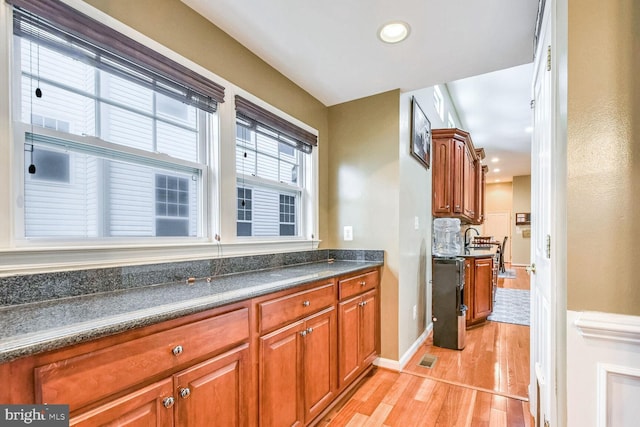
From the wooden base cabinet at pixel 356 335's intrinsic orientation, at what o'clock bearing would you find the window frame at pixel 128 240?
The window frame is roughly at 3 o'clock from the wooden base cabinet.

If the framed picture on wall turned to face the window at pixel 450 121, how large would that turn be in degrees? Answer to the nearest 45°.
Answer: approximately 90° to its left

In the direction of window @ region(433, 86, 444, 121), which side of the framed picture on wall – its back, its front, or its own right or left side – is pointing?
left

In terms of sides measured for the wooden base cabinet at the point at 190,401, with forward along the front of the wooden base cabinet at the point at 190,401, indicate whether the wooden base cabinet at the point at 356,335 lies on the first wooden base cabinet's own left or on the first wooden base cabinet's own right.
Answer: on the first wooden base cabinet's own left

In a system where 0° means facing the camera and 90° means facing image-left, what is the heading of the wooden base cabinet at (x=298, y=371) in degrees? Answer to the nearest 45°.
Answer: approximately 315°

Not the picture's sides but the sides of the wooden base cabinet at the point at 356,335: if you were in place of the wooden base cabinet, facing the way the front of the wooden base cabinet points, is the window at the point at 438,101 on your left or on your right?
on your left

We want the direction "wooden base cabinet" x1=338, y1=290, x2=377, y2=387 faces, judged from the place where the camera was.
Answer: facing the viewer and to the right of the viewer

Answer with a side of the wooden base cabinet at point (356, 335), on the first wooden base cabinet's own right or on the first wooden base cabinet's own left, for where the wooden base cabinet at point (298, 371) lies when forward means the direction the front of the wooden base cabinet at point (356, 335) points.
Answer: on the first wooden base cabinet's own right

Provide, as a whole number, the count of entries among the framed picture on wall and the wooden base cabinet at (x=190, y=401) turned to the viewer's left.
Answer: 0

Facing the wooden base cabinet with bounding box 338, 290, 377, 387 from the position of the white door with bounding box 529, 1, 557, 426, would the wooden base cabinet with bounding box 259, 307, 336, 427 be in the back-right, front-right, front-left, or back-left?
front-left

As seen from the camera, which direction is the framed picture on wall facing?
to the viewer's right

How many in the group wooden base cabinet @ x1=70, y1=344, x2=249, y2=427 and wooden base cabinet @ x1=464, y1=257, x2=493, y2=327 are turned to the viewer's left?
0
